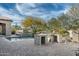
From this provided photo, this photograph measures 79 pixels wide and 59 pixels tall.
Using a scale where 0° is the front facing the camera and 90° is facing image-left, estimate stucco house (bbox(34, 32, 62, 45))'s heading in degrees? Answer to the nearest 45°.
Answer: approximately 315°
